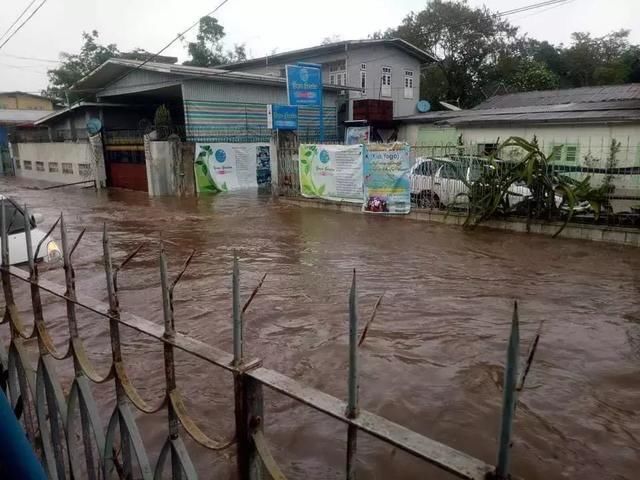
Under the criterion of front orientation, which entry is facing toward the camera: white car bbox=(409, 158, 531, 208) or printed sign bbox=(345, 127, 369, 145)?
the printed sign

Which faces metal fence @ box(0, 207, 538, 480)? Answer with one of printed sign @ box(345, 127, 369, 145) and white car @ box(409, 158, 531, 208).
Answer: the printed sign

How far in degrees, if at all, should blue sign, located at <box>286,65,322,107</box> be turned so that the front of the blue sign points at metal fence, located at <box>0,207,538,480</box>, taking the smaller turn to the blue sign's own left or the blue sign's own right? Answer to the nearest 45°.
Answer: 0° — it already faces it

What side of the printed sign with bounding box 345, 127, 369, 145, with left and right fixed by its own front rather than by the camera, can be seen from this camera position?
front

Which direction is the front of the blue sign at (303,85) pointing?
toward the camera

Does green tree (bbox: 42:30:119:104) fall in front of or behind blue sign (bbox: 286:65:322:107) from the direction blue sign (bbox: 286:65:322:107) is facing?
behind

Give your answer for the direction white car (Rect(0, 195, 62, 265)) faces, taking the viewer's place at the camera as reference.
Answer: facing the viewer and to the right of the viewer

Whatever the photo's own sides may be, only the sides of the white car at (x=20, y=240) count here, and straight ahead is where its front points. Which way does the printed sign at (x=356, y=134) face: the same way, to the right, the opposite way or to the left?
to the right

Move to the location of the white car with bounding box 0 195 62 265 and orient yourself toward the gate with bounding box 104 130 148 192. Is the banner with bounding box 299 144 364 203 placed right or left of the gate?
right

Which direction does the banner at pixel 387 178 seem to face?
toward the camera

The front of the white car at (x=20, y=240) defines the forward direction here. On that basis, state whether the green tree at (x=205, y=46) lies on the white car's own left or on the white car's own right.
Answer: on the white car's own left

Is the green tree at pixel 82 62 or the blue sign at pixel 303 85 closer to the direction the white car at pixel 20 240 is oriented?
the blue sign

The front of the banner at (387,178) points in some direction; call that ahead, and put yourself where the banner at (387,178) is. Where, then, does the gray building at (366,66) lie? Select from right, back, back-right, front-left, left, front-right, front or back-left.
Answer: back

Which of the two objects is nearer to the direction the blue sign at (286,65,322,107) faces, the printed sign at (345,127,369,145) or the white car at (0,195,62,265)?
the white car

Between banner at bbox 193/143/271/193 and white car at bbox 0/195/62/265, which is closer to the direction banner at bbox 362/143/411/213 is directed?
the white car
